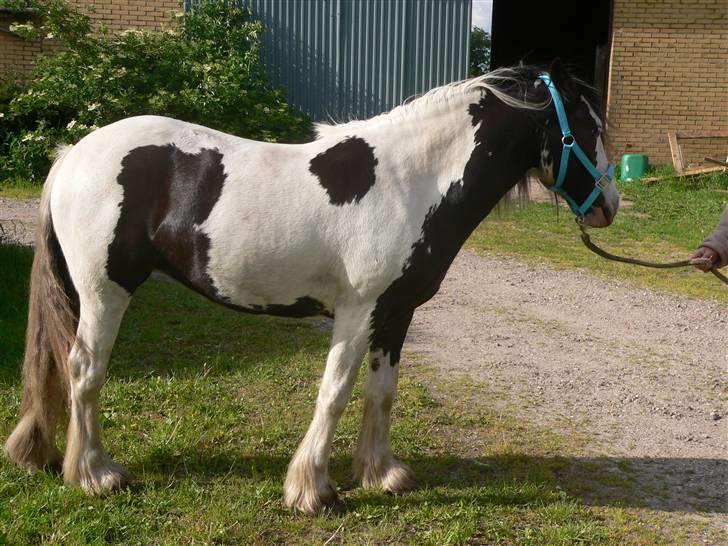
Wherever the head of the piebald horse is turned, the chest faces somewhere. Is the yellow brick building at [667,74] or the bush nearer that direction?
the yellow brick building

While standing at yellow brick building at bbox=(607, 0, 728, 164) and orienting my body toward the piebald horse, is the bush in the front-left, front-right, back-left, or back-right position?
front-right

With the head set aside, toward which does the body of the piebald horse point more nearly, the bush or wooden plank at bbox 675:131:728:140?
the wooden plank

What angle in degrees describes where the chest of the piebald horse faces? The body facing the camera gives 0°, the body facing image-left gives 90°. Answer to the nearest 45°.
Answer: approximately 270°
